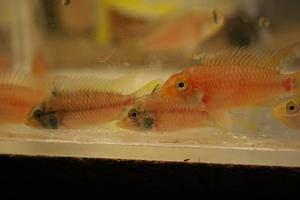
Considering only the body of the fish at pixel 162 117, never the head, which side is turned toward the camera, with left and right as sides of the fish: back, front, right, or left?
left

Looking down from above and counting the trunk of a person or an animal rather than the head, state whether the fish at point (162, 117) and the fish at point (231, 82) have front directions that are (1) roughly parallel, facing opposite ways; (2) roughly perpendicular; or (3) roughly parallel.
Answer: roughly parallel

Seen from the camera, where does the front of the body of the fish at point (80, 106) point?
to the viewer's left

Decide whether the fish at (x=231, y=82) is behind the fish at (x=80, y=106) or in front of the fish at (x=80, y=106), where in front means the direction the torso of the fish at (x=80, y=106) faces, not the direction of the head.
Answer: behind

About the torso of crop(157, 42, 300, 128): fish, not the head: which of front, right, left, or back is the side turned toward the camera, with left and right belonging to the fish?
left

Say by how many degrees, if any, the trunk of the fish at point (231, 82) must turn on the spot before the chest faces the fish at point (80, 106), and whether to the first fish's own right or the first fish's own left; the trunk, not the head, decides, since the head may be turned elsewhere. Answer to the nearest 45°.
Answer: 0° — it already faces it

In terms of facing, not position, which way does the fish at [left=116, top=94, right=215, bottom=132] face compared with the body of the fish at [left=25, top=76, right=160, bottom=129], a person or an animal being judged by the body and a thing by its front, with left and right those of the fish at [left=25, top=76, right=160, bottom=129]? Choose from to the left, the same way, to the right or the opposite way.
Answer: the same way

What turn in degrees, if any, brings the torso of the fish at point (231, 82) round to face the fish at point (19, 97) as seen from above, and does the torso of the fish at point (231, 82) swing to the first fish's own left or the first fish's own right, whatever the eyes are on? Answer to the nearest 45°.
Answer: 0° — it already faces it

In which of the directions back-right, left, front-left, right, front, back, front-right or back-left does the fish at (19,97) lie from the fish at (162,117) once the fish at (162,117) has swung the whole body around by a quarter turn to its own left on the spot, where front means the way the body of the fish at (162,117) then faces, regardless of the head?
right
